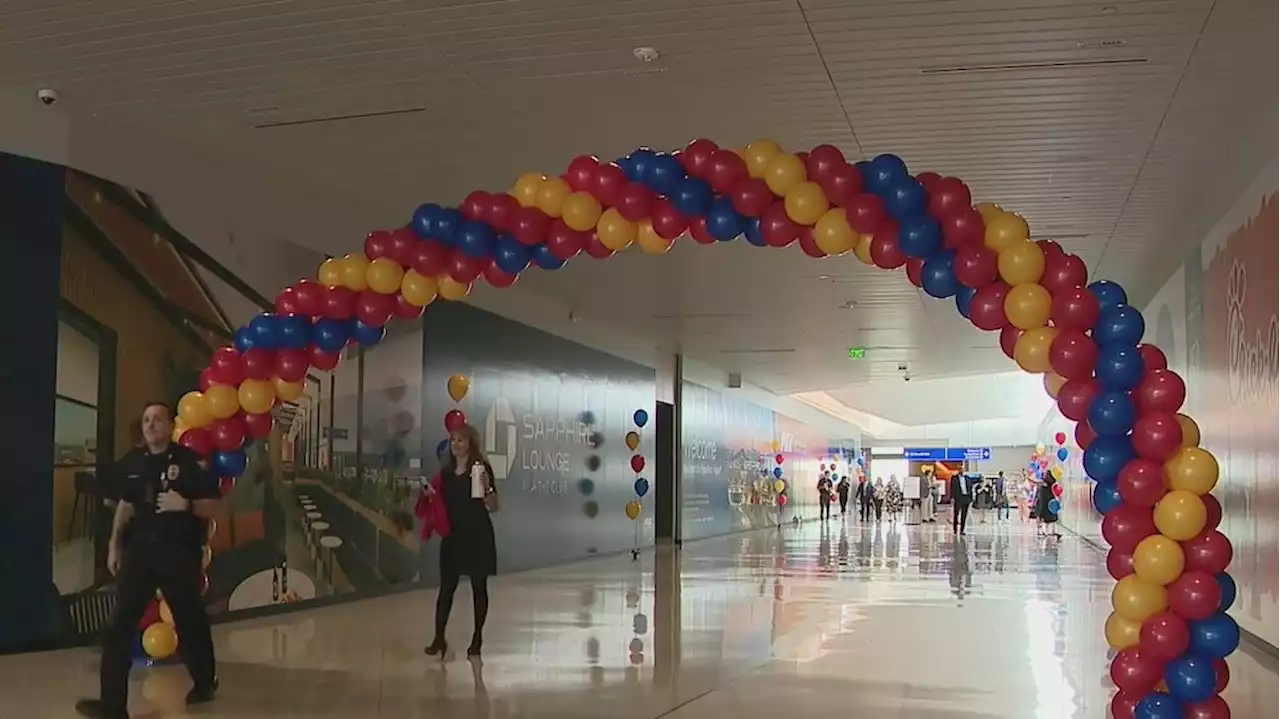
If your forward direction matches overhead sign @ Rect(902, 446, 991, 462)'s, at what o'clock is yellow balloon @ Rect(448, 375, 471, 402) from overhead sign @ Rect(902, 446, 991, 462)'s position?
The yellow balloon is roughly at 12 o'clock from the overhead sign.

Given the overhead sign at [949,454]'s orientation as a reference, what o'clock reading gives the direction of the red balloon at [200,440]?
The red balloon is roughly at 12 o'clock from the overhead sign.

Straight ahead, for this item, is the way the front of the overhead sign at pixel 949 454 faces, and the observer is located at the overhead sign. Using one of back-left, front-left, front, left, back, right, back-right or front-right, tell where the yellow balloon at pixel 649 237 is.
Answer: front

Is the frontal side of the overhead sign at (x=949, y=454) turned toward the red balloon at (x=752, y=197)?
yes

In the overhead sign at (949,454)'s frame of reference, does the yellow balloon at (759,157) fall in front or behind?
in front

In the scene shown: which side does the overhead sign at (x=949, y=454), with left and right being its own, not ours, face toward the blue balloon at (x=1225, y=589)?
front

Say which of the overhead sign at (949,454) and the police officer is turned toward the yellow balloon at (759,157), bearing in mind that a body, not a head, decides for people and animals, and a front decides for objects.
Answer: the overhead sign

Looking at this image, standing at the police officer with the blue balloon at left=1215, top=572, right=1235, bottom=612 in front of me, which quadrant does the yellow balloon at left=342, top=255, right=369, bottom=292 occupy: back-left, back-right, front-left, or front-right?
front-left

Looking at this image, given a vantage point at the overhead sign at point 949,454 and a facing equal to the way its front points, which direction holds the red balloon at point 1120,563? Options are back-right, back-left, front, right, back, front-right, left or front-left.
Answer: front

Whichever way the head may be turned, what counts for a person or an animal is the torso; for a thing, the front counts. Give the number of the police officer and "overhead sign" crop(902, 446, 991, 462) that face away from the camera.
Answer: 0

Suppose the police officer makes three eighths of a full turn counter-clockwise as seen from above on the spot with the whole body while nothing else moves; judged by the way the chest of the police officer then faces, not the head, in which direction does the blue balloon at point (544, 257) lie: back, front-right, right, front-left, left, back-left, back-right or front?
front

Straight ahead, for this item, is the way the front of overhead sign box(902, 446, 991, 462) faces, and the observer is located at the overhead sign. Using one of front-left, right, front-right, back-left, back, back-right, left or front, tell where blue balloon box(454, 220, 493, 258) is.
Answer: front

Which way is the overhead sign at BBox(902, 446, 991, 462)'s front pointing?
toward the camera

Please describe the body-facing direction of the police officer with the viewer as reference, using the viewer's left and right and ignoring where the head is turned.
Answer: facing the viewer and to the left of the viewer
